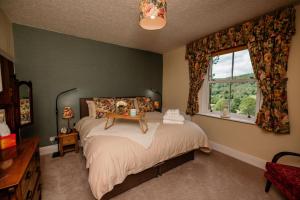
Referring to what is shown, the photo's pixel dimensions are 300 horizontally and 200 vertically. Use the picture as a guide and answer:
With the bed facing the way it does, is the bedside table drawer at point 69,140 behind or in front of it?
behind

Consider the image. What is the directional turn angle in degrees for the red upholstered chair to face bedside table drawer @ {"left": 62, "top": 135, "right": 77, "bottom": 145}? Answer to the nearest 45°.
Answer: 0° — it already faces it

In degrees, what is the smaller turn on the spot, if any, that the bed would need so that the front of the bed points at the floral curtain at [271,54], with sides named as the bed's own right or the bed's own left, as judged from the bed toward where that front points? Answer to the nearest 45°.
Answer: approximately 45° to the bed's own left

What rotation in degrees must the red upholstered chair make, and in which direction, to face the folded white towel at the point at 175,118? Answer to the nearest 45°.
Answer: approximately 45° to its right

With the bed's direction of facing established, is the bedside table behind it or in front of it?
behind

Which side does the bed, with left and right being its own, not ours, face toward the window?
left

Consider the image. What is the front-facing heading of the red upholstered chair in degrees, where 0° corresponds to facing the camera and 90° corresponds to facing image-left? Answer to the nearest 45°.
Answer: approximately 45°
